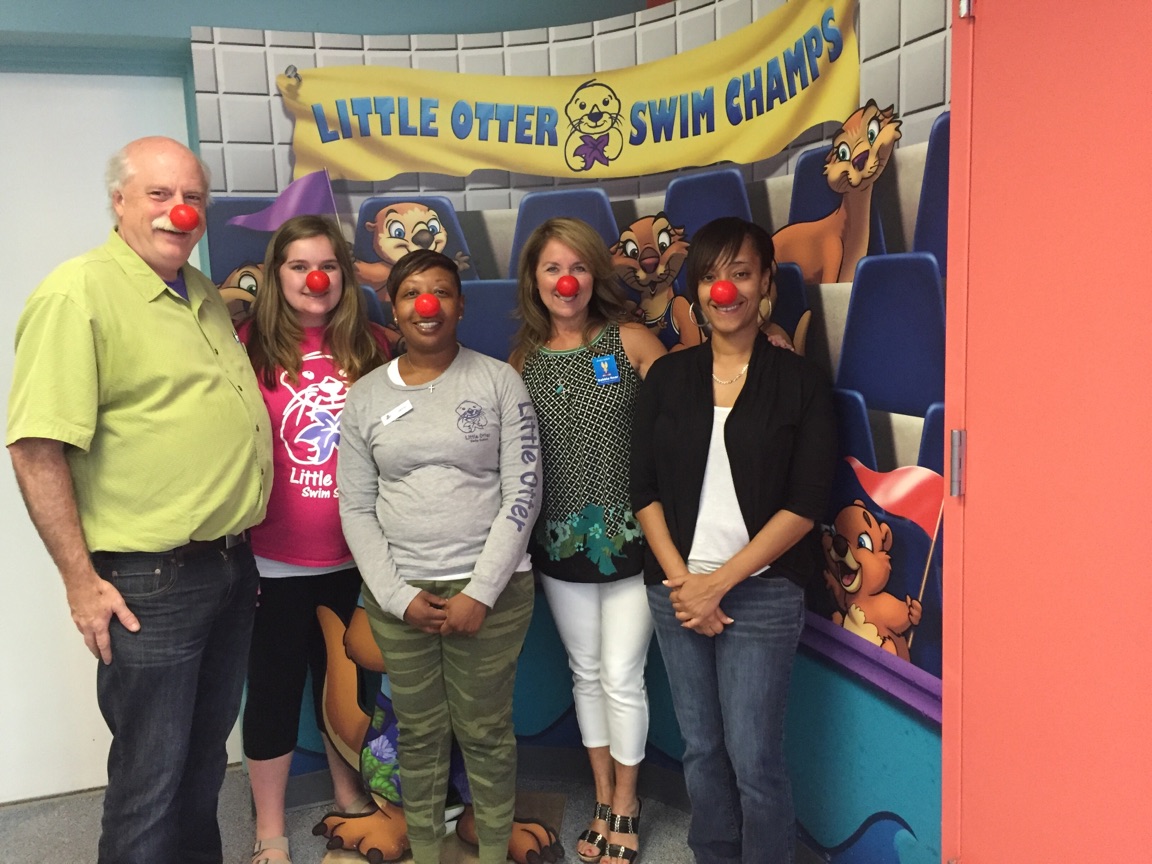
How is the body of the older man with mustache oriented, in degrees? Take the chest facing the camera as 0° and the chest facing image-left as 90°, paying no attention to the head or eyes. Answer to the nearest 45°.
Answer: approximately 315°

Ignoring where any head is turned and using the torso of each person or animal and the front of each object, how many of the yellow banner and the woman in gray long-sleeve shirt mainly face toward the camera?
2

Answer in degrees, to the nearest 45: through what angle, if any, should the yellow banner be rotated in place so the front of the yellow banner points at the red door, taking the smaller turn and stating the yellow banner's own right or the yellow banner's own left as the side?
approximately 45° to the yellow banner's own left

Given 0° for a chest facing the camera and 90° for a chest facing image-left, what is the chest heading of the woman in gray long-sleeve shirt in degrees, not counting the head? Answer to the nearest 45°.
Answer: approximately 0°

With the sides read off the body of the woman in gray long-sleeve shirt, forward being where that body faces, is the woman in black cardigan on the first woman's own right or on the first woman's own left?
on the first woman's own left

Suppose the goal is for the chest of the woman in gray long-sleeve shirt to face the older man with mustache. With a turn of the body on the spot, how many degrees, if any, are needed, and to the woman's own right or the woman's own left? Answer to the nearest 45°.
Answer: approximately 90° to the woman's own right

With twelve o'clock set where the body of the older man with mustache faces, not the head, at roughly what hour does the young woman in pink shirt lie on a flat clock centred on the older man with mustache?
The young woman in pink shirt is roughly at 9 o'clock from the older man with mustache.
